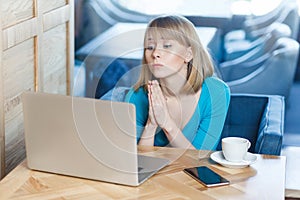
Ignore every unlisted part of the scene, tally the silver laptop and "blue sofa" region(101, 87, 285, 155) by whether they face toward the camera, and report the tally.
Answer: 1

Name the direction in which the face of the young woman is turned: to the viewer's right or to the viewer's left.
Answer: to the viewer's left

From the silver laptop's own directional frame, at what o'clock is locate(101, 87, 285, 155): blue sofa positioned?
The blue sofa is roughly at 12 o'clock from the silver laptop.

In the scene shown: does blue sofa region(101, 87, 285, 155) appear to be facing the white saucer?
yes

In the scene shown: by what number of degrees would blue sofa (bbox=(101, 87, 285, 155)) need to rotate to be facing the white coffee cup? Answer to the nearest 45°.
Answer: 0° — it already faces it

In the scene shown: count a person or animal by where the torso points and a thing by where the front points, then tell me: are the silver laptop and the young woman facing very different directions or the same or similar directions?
very different directions

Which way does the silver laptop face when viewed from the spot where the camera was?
facing away from the viewer and to the right of the viewer
